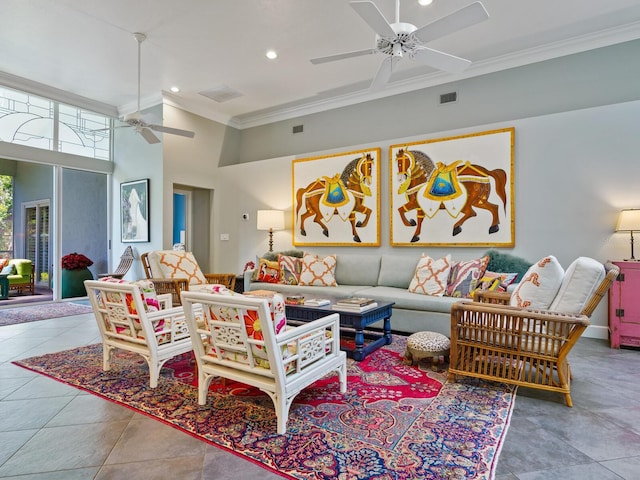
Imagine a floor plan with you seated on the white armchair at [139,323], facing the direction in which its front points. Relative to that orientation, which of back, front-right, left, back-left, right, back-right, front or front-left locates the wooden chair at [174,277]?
front-left

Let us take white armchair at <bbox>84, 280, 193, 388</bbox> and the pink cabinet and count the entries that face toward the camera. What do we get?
1

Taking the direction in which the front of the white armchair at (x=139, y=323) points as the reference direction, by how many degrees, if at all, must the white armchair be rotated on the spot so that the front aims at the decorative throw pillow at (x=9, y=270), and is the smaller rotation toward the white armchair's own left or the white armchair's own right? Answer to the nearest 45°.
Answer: approximately 45° to the white armchair's own left

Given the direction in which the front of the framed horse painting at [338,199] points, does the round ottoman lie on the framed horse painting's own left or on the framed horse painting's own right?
on the framed horse painting's own left

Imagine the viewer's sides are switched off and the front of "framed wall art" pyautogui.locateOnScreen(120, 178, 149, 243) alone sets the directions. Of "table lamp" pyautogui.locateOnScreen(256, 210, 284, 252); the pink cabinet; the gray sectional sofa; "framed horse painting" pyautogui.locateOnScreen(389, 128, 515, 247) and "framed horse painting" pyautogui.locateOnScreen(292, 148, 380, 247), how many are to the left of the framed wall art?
5

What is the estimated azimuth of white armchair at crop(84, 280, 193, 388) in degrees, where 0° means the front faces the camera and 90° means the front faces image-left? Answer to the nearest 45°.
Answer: approximately 225°

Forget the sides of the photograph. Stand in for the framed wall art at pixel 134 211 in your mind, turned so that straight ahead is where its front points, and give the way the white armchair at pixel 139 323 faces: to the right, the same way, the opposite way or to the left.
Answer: the opposite way

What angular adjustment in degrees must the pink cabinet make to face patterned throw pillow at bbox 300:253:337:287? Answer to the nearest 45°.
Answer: approximately 90° to its right

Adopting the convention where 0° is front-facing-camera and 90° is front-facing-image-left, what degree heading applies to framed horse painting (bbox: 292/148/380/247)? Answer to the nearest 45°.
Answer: approximately 45°

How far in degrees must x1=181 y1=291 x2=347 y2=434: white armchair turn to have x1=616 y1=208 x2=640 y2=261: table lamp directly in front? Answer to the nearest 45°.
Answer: approximately 45° to its right

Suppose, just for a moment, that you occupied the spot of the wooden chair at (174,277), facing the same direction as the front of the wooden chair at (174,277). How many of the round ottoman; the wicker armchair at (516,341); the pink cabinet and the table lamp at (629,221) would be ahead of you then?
4

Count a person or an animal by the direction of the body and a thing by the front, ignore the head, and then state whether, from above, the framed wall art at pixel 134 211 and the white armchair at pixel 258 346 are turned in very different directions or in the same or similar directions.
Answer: very different directions

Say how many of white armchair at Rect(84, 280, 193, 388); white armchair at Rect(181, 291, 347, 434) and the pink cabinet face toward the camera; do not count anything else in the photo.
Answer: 1

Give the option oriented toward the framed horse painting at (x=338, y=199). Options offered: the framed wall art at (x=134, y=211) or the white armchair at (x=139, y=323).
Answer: the white armchair

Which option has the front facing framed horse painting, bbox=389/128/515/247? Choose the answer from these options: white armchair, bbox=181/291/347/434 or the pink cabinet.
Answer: the white armchair

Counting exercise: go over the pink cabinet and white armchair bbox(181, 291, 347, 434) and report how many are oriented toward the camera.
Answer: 1
